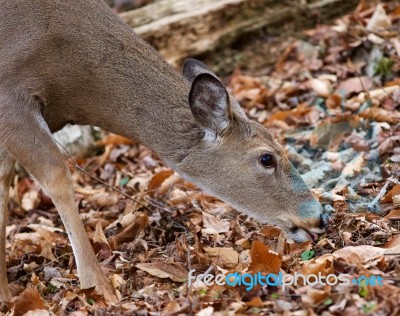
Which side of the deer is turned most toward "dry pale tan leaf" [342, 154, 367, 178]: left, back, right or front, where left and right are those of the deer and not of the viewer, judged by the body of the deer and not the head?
front

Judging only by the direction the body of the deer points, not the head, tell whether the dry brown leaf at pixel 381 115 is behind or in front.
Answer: in front

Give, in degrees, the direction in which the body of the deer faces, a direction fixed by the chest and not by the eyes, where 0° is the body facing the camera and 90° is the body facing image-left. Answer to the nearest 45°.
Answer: approximately 270°

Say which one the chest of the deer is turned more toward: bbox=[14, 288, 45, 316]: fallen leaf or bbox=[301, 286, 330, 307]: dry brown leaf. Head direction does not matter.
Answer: the dry brown leaf

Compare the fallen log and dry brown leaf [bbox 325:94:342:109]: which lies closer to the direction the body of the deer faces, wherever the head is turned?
the dry brown leaf

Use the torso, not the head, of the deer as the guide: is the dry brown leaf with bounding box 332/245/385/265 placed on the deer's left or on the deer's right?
on the deer's right

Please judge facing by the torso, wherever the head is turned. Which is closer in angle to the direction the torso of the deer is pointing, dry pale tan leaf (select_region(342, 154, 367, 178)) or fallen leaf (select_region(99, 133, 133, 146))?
the dry pale tan leaf

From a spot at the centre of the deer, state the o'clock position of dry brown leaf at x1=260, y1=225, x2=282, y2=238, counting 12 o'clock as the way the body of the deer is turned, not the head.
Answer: The dry brown leaf is roughly at 1 o'clock from the deer.

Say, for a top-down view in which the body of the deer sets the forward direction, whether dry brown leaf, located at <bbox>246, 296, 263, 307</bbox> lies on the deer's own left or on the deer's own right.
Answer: on the deer's own right

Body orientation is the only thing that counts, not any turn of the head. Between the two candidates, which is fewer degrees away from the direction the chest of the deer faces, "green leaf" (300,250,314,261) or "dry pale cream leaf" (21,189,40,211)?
the green leaf

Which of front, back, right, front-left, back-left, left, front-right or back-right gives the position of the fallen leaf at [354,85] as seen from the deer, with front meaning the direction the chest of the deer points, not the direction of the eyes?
front-left
